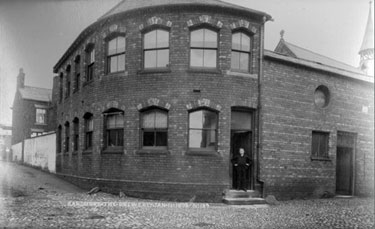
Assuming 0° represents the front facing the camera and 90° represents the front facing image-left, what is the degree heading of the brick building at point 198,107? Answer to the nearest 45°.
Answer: approximately 0°
